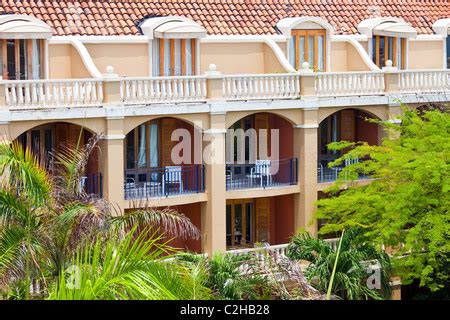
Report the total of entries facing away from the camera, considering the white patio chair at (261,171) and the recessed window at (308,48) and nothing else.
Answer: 0

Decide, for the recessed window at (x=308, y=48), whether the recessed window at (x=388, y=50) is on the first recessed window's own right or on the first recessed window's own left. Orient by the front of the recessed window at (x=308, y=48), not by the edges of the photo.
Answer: on the first recessed window's own left

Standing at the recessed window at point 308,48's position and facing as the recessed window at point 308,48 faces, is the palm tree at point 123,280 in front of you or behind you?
in front

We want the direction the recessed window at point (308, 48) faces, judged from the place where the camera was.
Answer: facing the viewer

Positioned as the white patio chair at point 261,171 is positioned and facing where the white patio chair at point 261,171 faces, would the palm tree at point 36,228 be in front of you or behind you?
in front

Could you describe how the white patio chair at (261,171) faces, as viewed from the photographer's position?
facing the viewer and to the left of the viewer

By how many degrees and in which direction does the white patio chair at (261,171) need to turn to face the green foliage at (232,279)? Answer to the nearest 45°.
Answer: approximately 45° to its left

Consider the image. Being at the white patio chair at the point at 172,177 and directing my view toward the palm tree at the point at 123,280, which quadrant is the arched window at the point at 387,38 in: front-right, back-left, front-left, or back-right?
back-left

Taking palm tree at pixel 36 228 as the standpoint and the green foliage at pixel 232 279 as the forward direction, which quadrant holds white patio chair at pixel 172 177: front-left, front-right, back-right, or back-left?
front-left
